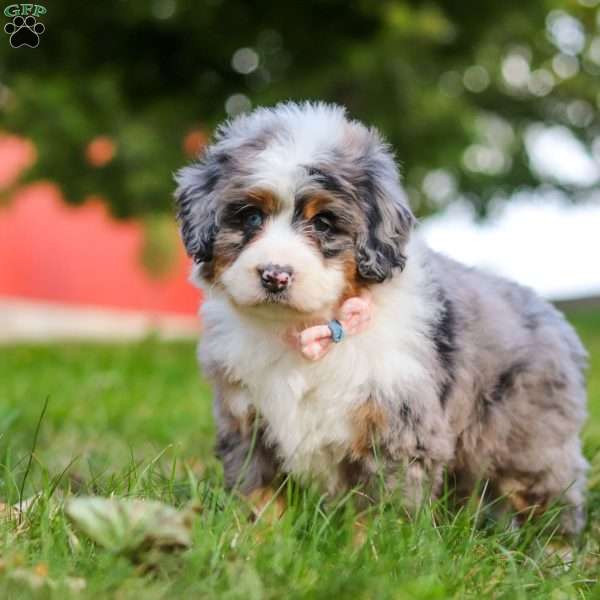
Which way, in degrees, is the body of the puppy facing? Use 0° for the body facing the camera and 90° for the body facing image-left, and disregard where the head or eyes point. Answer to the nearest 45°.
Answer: approximately 45°
